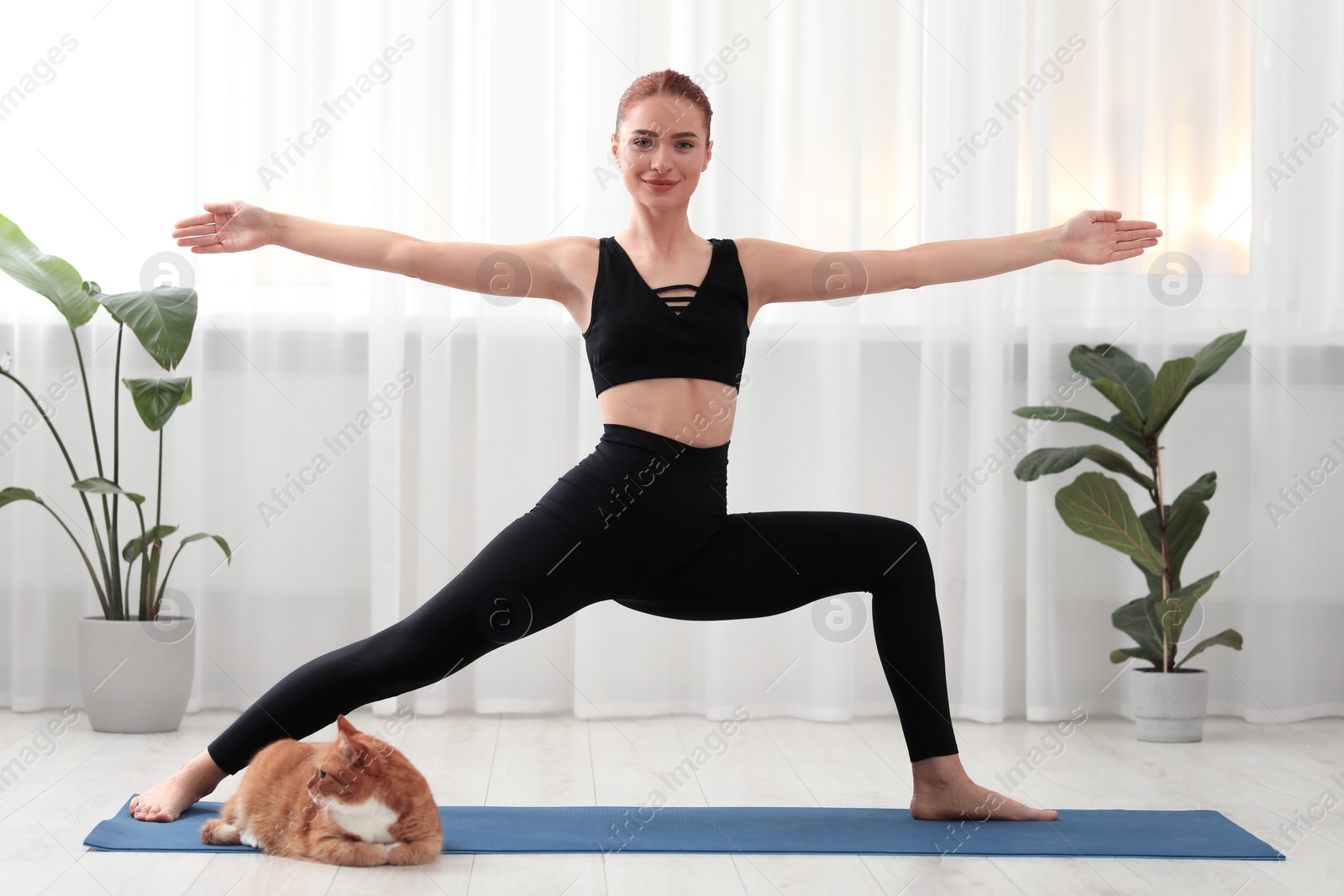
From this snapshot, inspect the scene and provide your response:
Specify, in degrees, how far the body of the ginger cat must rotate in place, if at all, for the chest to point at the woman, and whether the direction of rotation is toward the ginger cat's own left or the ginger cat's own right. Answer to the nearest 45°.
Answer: approximately 45° to the ginger cat's own left

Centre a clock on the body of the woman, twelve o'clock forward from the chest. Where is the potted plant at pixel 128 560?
The potted plant is roughly at 4 o'clock from the woman.

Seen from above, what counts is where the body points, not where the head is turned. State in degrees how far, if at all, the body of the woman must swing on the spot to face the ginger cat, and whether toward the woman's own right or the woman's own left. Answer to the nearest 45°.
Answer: approximately 90° to the woman's own right

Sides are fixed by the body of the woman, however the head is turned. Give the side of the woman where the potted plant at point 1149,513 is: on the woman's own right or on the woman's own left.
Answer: on the woman's own left

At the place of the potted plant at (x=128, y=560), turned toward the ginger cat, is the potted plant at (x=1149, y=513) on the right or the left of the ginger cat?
left

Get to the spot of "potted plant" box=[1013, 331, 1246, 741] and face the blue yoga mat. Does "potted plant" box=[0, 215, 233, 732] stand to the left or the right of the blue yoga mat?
right

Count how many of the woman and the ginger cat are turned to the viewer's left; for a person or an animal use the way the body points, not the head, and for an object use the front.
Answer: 0

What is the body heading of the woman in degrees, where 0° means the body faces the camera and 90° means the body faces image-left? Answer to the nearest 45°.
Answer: approximately 0°

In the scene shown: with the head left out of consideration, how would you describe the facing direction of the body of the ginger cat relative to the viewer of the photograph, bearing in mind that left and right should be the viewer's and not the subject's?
facing the viewer and to the right of the viewer
